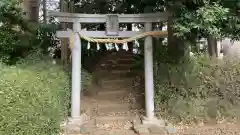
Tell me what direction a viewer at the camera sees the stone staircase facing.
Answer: facing the viewer

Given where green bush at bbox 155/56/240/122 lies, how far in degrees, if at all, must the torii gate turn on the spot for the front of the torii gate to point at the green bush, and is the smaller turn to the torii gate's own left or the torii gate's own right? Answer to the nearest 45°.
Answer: approximately 90° to the torii gate's own left

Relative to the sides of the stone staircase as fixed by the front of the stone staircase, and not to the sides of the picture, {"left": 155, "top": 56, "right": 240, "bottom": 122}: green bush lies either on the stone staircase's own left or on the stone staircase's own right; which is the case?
on the stone staircase's own left

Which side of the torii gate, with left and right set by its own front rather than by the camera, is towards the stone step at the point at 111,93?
back

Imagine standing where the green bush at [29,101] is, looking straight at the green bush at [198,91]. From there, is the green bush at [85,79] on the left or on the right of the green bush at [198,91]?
left

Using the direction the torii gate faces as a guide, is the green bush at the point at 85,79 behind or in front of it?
behind

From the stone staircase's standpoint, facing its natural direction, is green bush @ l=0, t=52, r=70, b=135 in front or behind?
in front

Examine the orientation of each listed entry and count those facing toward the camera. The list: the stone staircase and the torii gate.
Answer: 2

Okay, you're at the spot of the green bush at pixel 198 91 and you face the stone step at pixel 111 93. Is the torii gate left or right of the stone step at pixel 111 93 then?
left

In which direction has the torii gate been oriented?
toward the camera

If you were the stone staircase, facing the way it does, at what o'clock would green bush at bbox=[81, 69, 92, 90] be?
The green bush is roughly at 4 o'clock from the stone staircase.
